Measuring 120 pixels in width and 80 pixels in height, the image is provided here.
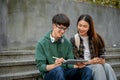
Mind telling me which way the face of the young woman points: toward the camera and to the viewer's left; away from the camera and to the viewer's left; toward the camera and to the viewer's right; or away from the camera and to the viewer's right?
toward the camera and to the viewer's left

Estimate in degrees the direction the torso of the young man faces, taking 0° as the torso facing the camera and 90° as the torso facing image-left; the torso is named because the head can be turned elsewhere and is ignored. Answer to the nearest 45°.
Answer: approximately 315°

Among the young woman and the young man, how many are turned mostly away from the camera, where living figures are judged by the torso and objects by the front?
0

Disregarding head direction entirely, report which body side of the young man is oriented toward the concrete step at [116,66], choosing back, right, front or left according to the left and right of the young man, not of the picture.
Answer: left

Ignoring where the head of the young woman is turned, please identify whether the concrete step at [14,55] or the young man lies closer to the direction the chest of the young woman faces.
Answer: the young man

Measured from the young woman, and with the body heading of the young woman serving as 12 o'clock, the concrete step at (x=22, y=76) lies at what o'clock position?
The concrete step is roughly at 3 o'clock from the young woman.

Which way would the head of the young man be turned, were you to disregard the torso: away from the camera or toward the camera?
toward the camera

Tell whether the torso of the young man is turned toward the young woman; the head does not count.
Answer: no

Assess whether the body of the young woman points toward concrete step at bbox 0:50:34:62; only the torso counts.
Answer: no

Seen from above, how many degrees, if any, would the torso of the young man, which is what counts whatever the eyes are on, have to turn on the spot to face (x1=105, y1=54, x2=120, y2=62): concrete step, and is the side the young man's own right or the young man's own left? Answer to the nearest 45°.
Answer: approximately 90° to the young man's own left

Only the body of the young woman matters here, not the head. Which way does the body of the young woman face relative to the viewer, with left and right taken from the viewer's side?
facing the viewer
